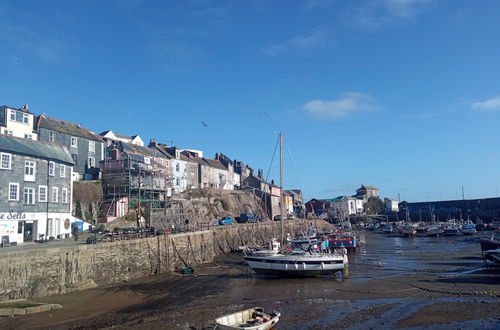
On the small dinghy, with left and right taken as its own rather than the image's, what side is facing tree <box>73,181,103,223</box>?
right

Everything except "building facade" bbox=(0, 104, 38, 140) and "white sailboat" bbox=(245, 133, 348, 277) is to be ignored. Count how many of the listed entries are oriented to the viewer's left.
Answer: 1

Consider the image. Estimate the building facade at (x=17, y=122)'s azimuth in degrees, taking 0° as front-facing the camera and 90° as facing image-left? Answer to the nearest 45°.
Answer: approximately 315°

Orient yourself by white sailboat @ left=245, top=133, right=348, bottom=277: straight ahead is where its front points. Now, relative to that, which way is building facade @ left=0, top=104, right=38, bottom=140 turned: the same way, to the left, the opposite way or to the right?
the opposite way

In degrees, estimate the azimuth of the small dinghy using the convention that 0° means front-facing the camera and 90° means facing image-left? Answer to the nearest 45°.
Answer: approximately 45°

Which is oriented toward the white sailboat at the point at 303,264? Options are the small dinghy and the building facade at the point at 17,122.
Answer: the building facade

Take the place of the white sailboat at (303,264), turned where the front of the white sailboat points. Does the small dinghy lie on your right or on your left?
on your left

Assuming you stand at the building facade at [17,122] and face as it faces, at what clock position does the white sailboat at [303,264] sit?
The white sailboat is roughly at 12 o'clock from the building facade.

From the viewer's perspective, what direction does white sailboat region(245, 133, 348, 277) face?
to the viewer's left

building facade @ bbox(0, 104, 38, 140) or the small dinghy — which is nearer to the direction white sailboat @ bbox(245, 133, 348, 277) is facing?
the building facade
